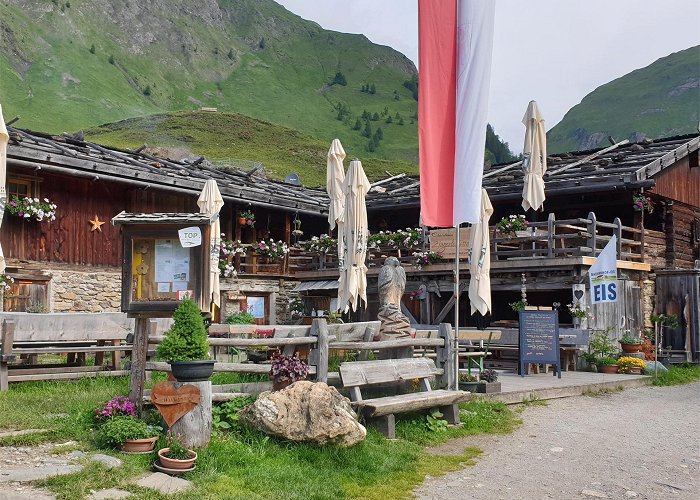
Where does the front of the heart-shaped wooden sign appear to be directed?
toward the camera

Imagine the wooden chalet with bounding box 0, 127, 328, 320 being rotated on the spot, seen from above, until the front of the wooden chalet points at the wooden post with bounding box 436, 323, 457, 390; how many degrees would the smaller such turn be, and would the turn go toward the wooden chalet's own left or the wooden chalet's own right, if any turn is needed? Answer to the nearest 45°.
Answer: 0° — it already faces it

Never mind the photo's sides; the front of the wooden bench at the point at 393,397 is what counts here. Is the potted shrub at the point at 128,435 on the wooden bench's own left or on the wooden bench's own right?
on the wooden bench's own right

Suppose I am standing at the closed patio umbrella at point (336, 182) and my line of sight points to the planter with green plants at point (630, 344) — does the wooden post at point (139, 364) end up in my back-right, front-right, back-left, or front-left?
back-right

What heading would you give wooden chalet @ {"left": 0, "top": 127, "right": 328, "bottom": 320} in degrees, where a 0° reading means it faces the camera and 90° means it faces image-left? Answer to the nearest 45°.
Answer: approximately 315°

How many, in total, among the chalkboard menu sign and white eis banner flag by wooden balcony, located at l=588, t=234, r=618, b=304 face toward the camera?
2

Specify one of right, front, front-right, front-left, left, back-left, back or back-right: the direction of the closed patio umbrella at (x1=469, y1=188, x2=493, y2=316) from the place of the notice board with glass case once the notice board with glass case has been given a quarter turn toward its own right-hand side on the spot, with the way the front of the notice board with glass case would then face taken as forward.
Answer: back-right

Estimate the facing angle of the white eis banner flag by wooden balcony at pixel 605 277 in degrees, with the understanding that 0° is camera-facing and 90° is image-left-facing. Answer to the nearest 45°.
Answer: approximately 0°

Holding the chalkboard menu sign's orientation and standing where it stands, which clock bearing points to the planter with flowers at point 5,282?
The planter with flowers is roughly at 3 o'clock from the chalkboard menu sign.

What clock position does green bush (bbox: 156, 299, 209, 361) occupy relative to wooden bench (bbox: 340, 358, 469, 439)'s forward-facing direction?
The green bush is roughly at 3 o'clock from the wooden bench.

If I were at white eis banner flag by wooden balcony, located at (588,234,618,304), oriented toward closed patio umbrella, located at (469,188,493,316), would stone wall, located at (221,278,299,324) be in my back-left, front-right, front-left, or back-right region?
front-right

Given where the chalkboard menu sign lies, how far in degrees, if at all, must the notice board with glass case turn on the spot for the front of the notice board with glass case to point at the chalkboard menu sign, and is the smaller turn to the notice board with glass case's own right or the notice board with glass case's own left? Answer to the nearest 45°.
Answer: approximately 135° to the notice board with glass case's own left

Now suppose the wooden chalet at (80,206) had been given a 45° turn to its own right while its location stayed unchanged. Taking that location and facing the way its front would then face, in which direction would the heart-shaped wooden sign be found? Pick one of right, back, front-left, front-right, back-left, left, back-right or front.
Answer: front

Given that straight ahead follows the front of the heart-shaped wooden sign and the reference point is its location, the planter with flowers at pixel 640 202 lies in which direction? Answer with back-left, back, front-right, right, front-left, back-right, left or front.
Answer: back-left

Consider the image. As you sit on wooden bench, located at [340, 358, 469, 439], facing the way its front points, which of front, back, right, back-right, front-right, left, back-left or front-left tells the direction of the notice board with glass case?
right

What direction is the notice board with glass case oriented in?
toward the camera

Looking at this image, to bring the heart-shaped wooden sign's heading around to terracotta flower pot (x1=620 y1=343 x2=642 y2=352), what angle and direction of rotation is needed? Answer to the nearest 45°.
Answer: approximately 135° to its left
